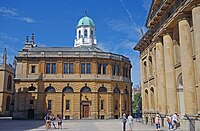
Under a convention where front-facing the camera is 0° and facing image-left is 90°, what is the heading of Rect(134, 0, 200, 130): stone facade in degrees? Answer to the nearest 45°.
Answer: approximately 45°
